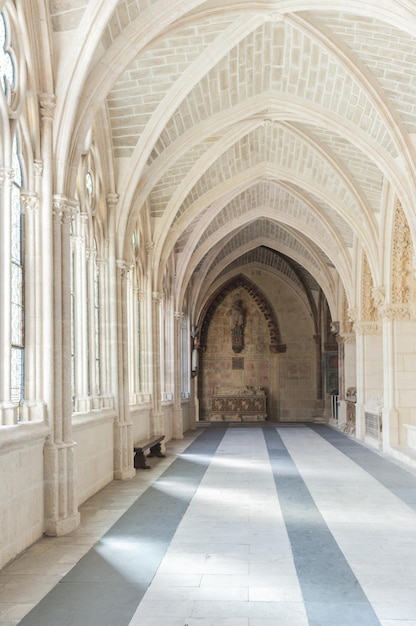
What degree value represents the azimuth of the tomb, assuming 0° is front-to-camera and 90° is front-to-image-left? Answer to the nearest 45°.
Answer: approximately 0°

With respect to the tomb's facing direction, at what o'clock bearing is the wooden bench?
The wooden bench is roughly at 12 o'clock from the tomb.
